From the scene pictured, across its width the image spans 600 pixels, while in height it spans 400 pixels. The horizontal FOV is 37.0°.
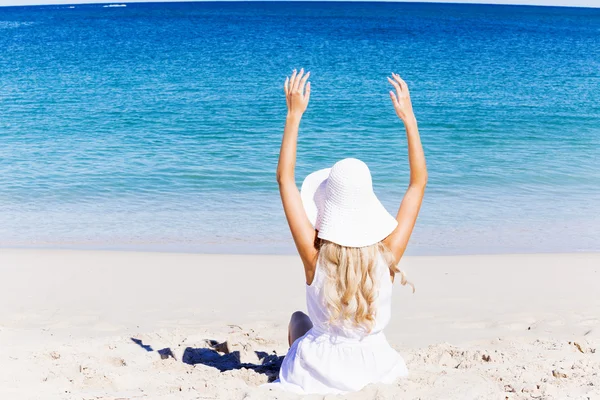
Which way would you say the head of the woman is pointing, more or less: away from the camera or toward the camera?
away from the camera

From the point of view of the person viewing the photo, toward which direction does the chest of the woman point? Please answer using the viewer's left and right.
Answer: facing away from the viewer
